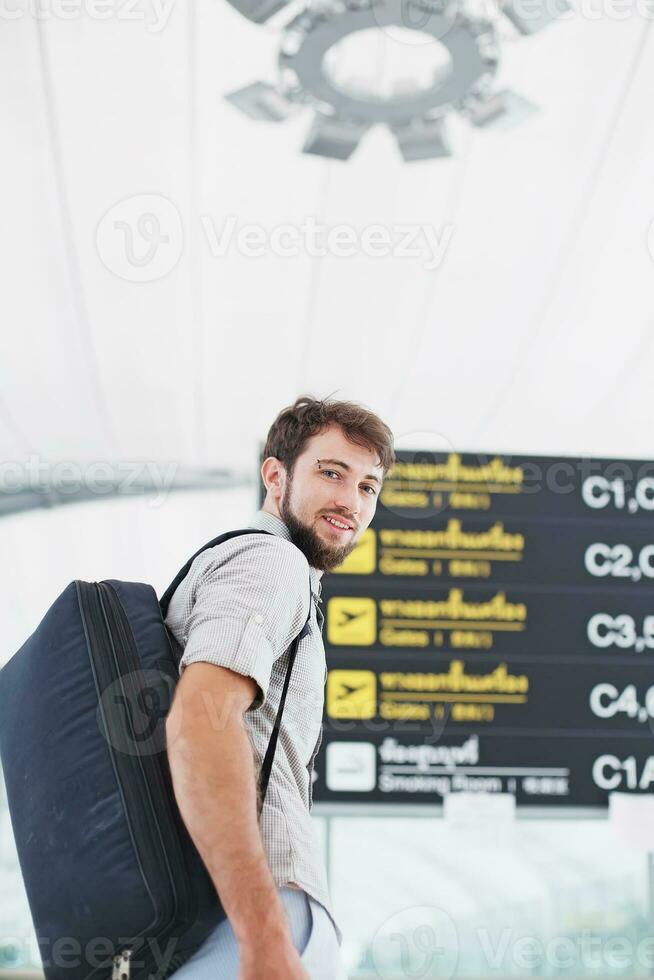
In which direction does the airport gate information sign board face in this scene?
toward the camera
